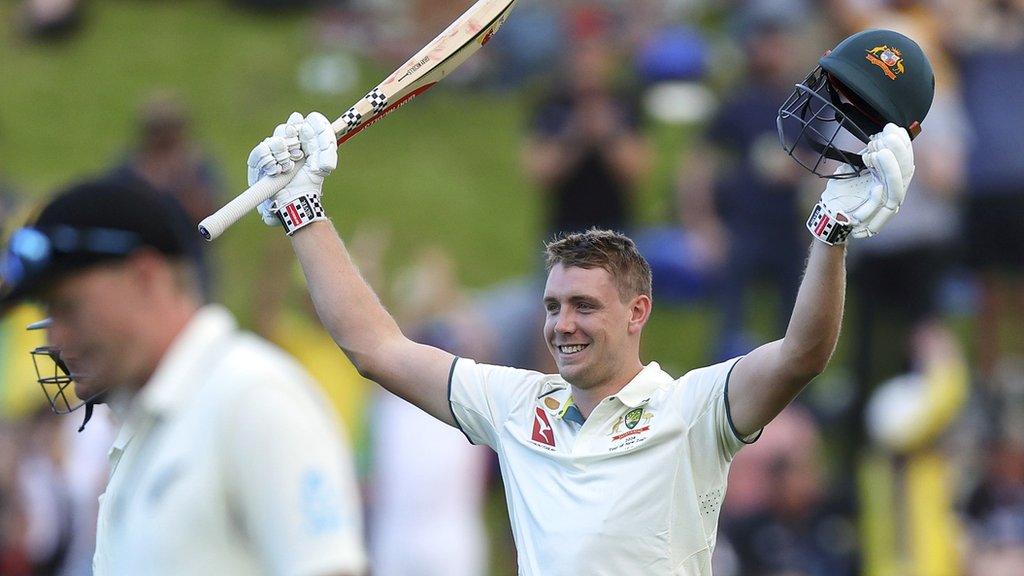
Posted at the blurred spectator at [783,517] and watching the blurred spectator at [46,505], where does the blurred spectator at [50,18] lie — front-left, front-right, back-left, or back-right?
front-right

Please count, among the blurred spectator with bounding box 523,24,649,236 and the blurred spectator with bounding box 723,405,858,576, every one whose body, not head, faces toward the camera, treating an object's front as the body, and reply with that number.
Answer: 2

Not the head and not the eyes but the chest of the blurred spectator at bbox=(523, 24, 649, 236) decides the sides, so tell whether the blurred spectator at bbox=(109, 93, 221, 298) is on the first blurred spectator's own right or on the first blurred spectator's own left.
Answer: on the first blurred spectator's own right

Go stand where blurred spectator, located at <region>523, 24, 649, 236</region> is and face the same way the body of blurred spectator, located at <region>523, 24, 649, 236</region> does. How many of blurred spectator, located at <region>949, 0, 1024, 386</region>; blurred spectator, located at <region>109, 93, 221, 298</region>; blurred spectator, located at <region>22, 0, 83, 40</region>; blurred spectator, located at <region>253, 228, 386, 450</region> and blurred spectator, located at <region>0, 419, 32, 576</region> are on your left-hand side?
1

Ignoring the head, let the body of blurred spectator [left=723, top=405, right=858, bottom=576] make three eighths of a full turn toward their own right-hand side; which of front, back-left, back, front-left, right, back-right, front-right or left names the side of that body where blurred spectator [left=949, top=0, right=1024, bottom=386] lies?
right

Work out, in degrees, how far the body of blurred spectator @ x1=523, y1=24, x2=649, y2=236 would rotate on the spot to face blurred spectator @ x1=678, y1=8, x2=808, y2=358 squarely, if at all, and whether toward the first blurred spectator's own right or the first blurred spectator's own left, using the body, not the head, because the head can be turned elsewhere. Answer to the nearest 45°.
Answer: approximately 90° to the first blurred spectator's own left

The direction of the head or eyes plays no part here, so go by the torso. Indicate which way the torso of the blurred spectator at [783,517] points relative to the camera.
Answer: toward the camera

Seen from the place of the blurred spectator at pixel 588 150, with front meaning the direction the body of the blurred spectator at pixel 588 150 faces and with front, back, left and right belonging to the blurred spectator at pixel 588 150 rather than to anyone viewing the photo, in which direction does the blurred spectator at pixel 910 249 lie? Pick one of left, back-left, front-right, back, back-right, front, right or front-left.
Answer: left

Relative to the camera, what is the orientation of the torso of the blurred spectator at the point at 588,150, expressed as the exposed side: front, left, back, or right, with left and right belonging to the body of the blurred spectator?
front

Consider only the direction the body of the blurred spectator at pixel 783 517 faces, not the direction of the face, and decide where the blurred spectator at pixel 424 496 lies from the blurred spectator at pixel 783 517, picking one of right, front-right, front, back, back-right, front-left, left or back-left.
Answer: right
